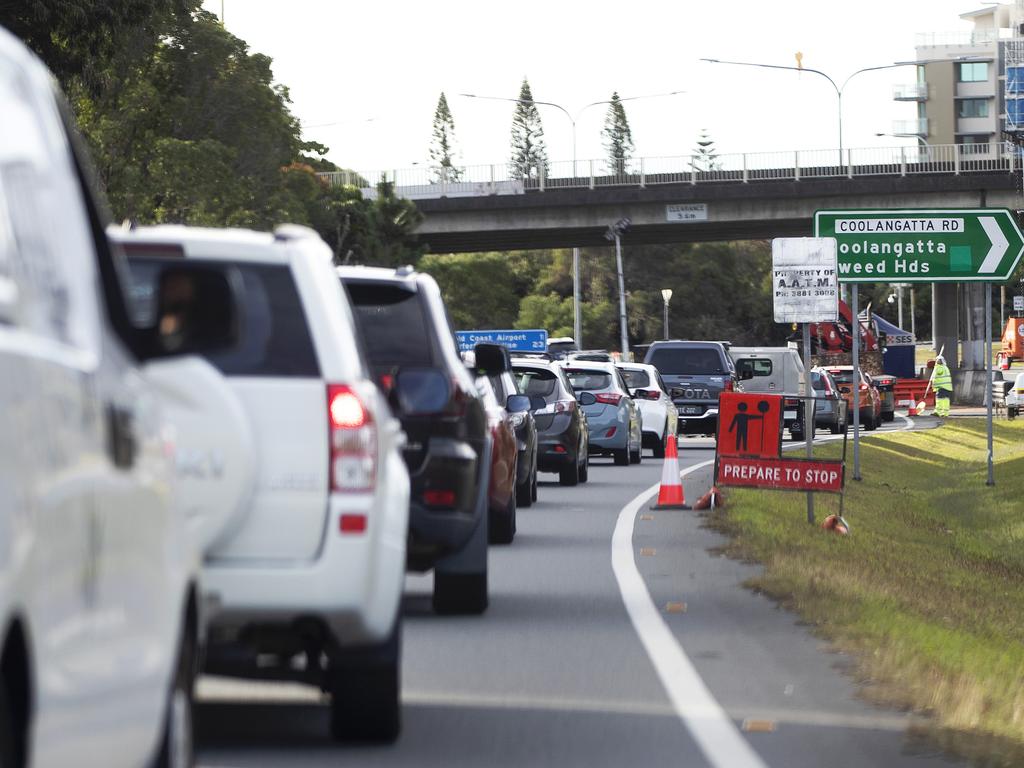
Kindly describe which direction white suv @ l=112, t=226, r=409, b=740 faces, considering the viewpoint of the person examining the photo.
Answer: facing away from the viewer

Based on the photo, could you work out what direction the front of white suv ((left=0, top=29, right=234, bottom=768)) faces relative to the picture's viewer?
facing away from the viewer and to the right of the viewer

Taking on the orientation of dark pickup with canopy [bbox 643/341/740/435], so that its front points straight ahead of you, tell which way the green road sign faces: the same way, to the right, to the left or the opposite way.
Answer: the opposite way

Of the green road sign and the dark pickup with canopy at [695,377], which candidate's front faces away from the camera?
the dark pickup with canopy

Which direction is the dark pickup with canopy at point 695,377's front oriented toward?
away from the camera

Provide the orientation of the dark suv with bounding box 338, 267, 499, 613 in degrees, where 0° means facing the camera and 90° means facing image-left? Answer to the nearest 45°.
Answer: approximately 180°

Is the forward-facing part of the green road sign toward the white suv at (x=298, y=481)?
yes

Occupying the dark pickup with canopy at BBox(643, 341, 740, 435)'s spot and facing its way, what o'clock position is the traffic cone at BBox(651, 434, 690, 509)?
The traffic cone is roughly at 6 o'clock from the dark pickup with canopy.
